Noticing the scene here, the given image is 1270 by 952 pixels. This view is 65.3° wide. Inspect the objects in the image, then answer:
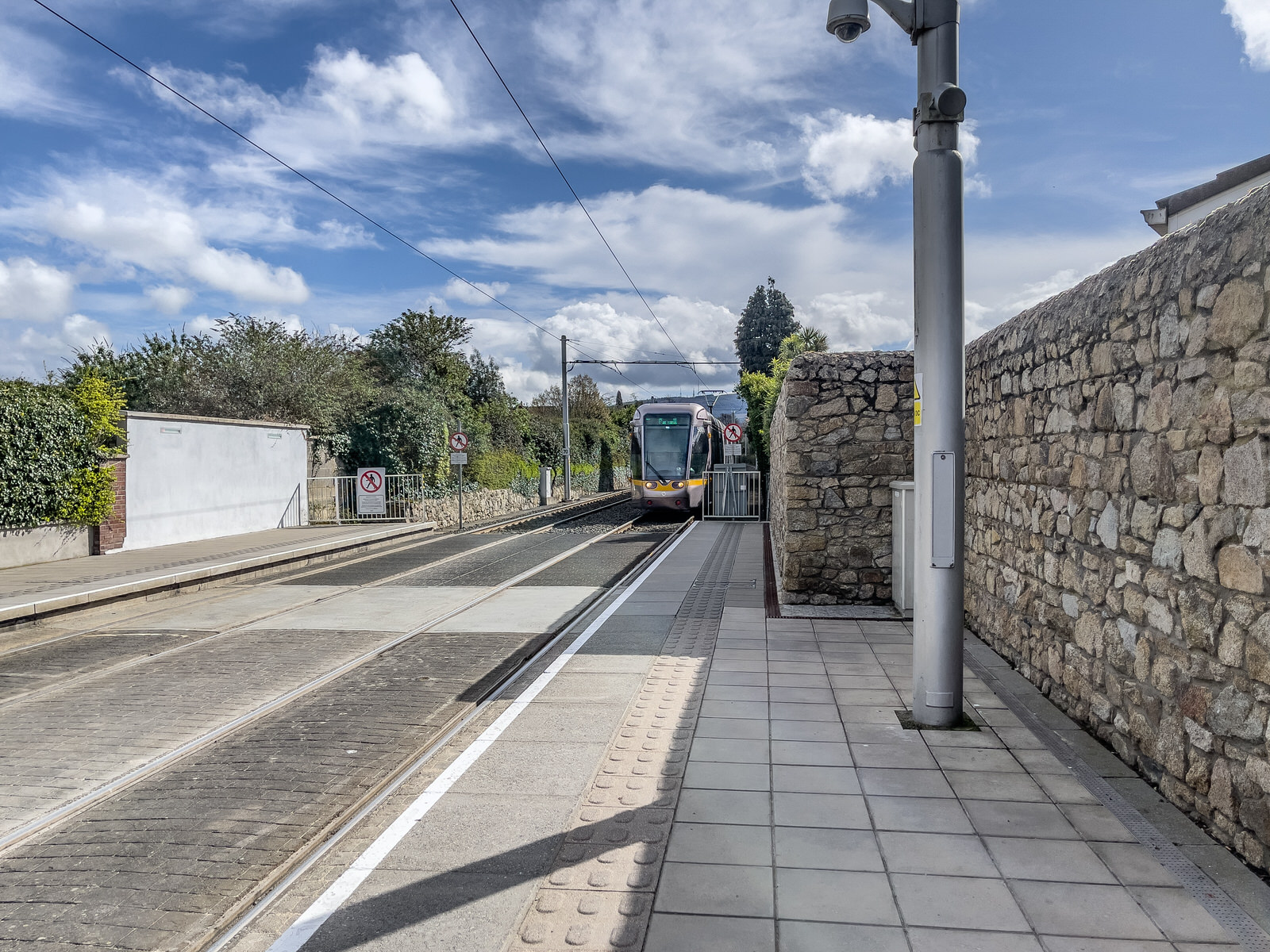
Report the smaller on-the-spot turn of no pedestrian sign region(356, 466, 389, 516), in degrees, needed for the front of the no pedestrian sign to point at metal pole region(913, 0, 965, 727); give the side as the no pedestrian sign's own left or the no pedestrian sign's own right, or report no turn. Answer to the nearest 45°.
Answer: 0° — it already faces it

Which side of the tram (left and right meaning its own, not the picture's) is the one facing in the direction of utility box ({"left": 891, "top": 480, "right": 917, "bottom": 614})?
front

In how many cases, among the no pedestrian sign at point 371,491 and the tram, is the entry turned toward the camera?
2

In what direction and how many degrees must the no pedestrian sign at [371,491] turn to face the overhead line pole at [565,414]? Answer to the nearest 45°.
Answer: approximately 135° to its left

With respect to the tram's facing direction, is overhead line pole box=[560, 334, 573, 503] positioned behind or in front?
behind

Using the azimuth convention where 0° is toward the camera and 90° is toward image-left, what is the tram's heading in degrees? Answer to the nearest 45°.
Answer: approximately 0°

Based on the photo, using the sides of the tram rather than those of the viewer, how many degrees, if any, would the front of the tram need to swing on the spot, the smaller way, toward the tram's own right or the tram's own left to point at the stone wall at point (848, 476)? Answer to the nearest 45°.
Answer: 0° — it already faces it

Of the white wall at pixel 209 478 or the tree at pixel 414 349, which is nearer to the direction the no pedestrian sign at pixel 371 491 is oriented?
the white wall

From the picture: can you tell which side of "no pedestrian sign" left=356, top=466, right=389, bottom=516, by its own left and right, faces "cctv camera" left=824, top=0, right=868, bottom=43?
front

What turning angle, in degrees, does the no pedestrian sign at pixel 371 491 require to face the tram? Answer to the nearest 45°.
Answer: approximately 90° to its left
